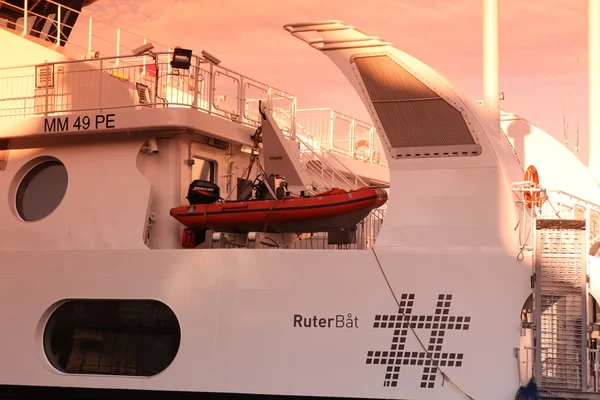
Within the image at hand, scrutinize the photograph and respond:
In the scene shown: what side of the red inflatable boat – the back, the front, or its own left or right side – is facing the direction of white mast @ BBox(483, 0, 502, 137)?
front

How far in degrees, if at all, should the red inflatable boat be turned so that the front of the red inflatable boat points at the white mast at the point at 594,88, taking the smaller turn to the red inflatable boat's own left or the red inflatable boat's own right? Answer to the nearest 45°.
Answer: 0° — it already faces it

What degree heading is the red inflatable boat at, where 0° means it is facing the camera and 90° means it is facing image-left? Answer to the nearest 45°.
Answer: approximately 270°
